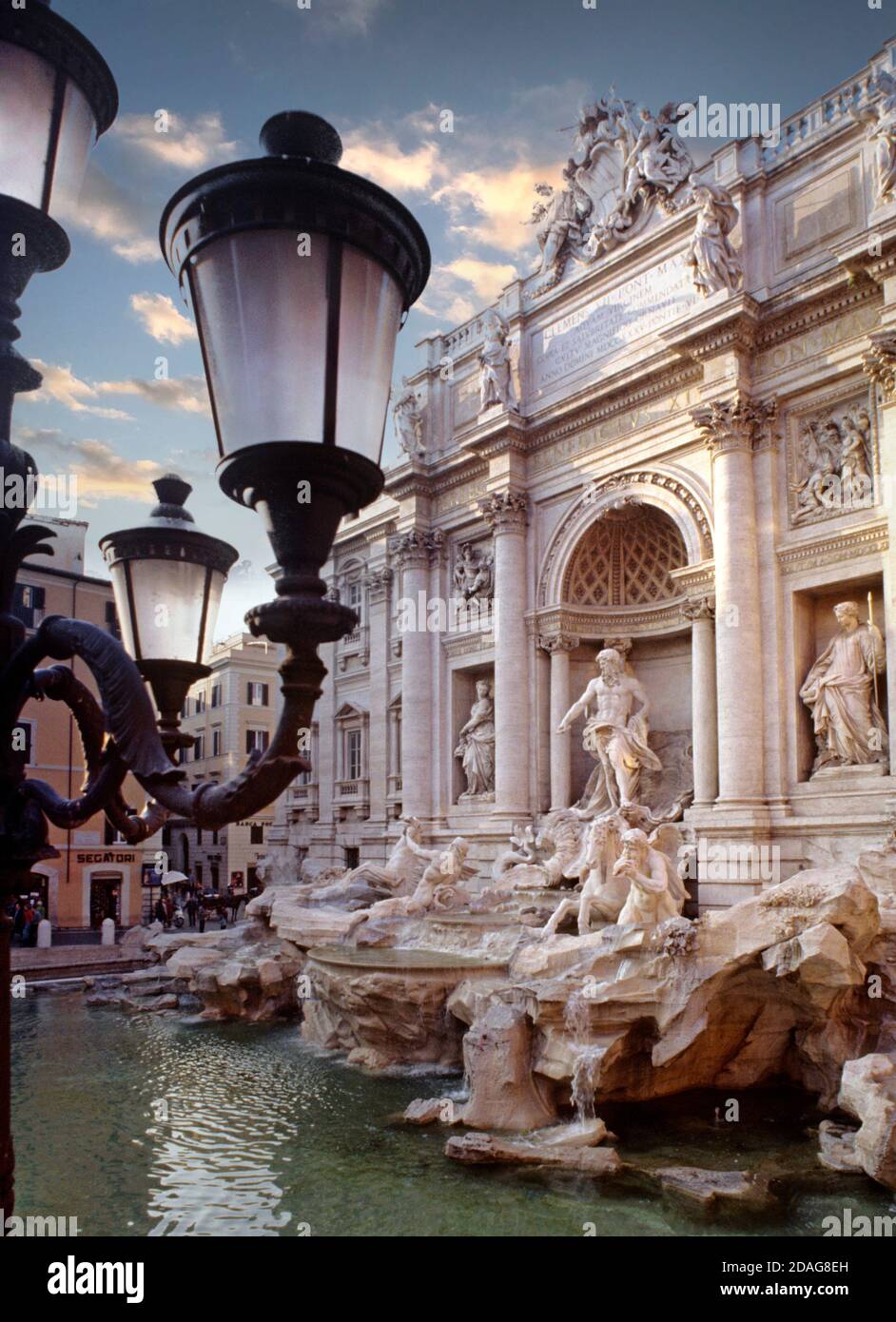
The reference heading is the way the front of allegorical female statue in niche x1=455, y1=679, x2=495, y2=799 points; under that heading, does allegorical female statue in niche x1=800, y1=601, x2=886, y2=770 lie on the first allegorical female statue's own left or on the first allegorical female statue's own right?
on the first allegorical female statue's own left

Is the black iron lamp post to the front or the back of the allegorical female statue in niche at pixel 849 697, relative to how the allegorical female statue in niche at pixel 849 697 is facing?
to the front

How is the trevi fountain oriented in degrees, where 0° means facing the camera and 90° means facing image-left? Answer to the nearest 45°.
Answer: approximately 45°

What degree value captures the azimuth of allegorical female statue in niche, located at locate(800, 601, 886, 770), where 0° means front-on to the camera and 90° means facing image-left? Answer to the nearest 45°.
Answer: approximately 45°

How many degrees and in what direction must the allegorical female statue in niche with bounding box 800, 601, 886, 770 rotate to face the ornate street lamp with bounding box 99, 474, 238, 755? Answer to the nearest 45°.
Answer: approximately 45° to its left

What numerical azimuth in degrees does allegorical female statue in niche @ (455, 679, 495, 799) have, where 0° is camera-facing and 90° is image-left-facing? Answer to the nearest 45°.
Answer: approximately 45°

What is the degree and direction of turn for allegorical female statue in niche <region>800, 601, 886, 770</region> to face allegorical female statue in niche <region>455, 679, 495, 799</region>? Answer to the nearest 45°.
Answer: approximately 90° to its right

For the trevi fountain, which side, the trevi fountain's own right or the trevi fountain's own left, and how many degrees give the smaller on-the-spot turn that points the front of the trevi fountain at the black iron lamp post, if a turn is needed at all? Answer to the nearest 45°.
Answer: approximately 45° to the trevi fountain's own left

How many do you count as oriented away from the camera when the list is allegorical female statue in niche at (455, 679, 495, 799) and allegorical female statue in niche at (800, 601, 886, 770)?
0

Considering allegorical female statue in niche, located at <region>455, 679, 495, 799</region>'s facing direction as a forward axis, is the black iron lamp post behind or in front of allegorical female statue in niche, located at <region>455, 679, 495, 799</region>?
in front

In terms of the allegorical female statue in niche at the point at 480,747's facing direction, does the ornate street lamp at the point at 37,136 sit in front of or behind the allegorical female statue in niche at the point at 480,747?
in front
